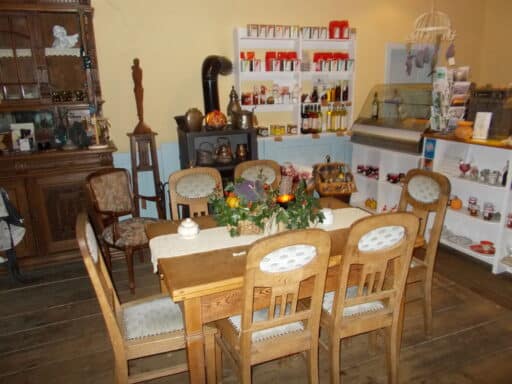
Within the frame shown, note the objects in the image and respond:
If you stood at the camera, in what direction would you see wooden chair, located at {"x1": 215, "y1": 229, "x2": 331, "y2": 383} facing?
facing away from the viewer and to the left of the viewer

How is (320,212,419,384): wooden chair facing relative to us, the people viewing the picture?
facing away from the viewer and to the left of the viewer

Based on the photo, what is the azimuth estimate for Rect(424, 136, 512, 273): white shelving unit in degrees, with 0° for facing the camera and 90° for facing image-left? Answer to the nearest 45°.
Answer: approximately 45°

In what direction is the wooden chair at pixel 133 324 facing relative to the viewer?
to the viewer's right

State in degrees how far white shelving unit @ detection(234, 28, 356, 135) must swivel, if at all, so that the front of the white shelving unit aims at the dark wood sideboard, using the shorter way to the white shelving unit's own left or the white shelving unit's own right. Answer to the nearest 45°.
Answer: approximately 45° to the white shelving unit's own right

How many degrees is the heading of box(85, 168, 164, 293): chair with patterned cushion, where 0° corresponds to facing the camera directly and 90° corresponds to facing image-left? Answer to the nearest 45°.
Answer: approximately 315°

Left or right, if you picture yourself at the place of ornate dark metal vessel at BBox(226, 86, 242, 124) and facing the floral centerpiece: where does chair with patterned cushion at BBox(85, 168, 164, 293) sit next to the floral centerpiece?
right

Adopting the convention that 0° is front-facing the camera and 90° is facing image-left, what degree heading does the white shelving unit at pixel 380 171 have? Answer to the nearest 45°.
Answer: approximately 45°

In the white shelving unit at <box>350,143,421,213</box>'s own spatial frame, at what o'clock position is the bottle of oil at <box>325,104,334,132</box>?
The bottle of oil is roughly at 2 o'clock from the white shelving unit.

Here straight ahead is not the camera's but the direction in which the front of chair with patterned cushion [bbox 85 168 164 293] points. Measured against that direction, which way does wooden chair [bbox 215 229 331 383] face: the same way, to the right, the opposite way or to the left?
the opposite way
